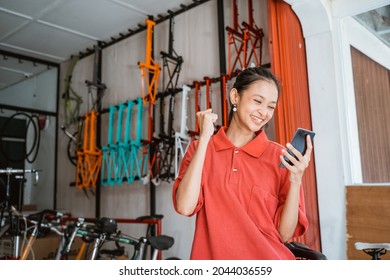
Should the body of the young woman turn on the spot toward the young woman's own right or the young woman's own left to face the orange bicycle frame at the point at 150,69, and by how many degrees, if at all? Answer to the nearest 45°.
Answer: approximately 180°

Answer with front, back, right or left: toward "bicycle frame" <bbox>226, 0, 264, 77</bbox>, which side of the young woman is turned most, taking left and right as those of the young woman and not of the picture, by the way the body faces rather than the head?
back

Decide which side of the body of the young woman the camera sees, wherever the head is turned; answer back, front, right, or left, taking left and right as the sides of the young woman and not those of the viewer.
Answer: front

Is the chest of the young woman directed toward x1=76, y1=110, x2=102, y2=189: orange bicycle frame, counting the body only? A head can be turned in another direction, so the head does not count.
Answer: no

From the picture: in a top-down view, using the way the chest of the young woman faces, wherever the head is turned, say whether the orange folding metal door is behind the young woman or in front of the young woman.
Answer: behind

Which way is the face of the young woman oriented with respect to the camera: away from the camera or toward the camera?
toward the camera

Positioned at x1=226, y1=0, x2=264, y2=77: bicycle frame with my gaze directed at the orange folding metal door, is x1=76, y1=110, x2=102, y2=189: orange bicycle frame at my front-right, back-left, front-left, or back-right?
back-right

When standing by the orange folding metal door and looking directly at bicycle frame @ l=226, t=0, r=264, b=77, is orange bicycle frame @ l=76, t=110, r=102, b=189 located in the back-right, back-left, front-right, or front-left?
front-left

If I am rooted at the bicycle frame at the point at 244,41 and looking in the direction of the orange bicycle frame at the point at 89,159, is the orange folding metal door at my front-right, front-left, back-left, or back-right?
back-left

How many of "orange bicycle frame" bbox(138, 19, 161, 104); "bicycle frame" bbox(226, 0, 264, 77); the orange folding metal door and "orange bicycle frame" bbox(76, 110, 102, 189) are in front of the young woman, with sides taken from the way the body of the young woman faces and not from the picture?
0

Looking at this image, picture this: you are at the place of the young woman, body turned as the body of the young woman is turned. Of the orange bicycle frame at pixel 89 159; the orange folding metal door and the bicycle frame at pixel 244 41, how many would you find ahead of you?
0
